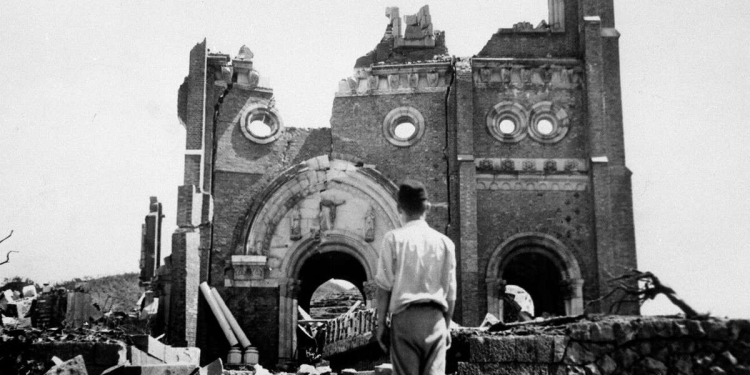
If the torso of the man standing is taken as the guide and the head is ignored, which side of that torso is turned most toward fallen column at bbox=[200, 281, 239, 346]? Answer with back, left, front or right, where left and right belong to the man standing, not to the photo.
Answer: front

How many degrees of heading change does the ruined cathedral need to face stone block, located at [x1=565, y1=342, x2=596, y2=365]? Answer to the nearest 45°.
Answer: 0° — it already faces it

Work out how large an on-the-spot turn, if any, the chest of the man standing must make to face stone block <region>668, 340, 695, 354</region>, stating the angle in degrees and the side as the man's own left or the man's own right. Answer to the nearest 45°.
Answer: approximately 45° to the man's own right

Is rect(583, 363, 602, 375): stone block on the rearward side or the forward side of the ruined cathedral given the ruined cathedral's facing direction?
on the forward side

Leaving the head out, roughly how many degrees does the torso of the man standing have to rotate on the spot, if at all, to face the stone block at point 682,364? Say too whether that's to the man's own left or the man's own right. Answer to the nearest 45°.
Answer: approximately 45° to the man's own right

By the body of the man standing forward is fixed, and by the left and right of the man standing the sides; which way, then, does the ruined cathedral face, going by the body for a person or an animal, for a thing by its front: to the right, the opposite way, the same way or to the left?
the opposite way

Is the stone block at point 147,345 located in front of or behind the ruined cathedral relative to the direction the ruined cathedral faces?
in front

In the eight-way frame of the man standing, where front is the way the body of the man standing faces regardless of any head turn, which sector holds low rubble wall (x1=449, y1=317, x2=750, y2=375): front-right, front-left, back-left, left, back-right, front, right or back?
front-right

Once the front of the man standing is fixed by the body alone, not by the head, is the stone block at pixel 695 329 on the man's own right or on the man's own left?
on the man's own right

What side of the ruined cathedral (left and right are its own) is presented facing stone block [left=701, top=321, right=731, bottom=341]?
front

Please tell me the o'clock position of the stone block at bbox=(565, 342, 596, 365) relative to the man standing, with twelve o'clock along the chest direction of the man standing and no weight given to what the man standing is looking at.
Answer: The stone block is roughly at 1 o'clock from the man standing.

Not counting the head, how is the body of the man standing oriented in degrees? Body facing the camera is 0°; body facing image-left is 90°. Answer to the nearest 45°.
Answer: approximately 180°

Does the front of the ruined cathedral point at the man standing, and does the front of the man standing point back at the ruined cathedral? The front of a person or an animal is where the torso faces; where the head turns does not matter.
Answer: yes

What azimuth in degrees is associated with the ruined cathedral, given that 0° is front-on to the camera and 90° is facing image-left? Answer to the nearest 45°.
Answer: approximately 0°

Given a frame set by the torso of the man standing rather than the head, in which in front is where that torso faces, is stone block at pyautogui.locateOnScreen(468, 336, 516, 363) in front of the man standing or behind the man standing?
in front
